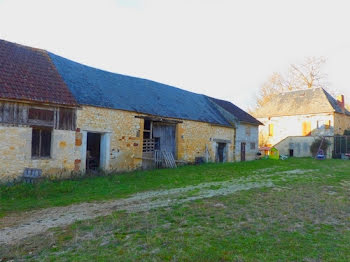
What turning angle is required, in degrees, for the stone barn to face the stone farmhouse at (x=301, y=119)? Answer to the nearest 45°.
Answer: approximately 90° to its left

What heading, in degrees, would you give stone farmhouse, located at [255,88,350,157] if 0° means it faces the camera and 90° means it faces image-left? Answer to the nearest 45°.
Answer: approximately 0°

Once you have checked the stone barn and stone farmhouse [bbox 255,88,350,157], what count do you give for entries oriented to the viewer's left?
0

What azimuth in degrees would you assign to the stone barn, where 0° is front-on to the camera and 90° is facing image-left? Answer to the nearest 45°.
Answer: approximately 315°

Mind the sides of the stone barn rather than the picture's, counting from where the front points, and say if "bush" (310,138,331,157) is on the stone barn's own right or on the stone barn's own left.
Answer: on the stone barn's own left

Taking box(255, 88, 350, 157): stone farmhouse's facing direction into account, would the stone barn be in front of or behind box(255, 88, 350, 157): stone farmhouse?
in front

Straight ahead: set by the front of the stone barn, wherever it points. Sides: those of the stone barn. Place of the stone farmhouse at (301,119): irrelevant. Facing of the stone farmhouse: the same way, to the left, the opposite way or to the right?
to the right
